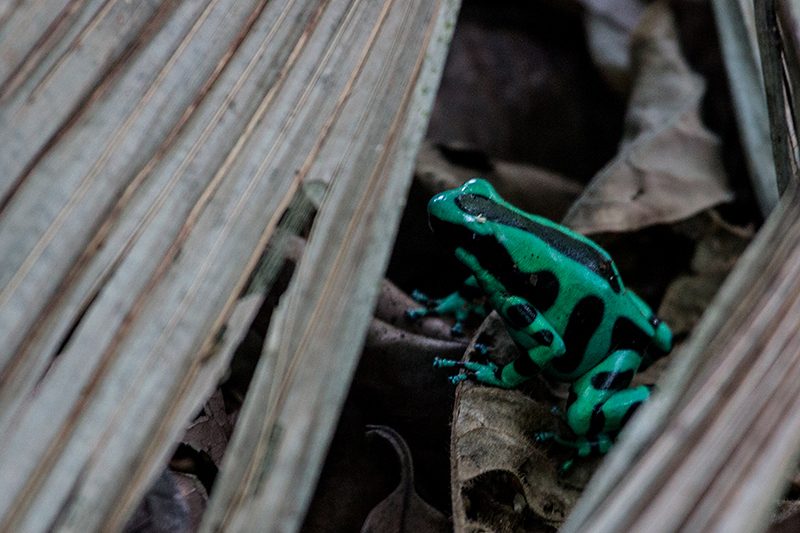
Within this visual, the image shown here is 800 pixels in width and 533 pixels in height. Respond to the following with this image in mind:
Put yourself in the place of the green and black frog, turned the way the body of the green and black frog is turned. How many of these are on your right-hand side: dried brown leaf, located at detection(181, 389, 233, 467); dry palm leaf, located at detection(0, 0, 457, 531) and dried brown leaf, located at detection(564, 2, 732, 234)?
1

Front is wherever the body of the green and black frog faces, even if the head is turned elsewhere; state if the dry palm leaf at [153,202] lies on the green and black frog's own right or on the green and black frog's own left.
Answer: on the green and black frog's own left

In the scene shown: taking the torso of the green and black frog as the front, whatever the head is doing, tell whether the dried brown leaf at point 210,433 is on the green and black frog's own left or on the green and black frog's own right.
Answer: on the green and black frog's own left

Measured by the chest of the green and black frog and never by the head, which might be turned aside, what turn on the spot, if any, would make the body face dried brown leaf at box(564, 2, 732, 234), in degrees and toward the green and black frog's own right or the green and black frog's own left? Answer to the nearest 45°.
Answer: approximately 90° to the green and black frog's own right

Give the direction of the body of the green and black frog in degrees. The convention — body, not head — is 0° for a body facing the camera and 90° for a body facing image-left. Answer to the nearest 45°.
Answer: approximately 90°

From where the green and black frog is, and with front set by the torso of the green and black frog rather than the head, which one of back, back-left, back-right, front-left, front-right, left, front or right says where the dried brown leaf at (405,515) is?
left
